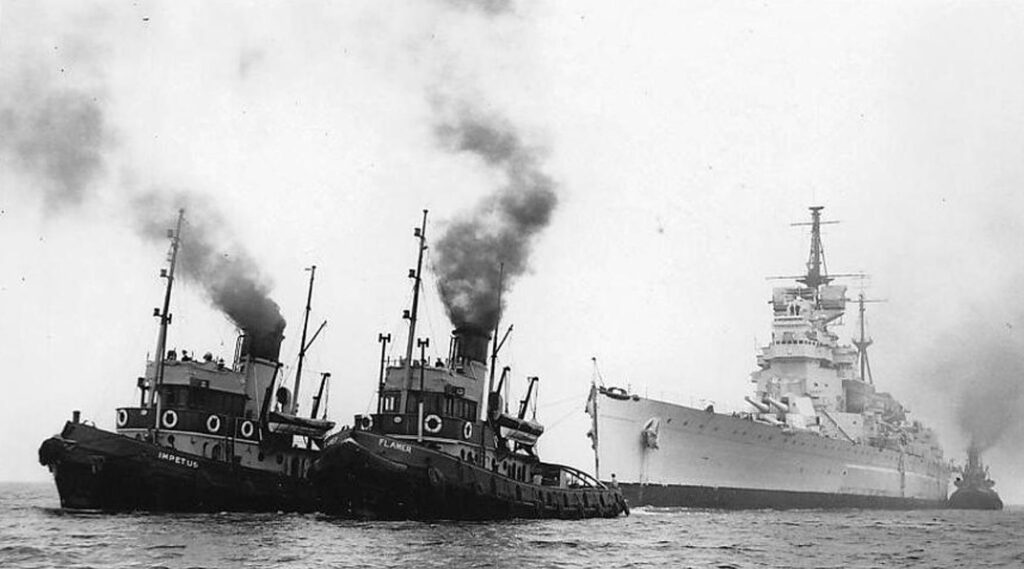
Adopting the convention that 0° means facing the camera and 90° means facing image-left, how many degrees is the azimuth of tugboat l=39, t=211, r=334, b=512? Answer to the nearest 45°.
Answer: approximately 45°

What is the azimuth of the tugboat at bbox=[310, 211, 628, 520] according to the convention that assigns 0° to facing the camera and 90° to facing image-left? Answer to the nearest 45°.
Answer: approximately 45°
